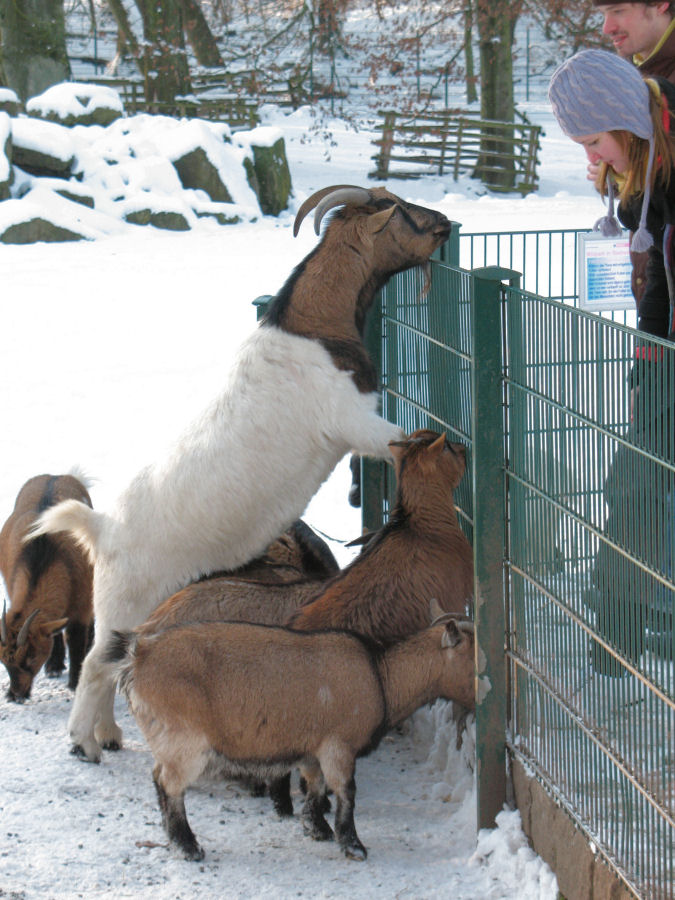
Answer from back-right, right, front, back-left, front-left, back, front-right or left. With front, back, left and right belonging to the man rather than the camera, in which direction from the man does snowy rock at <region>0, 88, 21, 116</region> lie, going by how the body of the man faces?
front-right

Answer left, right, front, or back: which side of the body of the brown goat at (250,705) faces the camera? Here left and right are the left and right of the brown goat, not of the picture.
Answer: right

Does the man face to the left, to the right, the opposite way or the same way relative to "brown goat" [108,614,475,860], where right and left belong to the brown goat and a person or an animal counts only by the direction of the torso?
the opposite way

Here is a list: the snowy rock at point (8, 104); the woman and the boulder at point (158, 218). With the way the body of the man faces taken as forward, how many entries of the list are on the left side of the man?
1

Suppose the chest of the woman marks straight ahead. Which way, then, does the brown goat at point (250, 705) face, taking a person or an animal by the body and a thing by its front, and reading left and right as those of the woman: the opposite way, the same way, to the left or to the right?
the opposite way

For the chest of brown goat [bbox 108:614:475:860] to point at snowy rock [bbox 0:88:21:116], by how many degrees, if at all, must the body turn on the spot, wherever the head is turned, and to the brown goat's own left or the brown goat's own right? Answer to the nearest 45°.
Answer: approximately 90° to the brown goat's own left

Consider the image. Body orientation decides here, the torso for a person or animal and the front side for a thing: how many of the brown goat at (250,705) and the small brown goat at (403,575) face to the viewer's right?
2

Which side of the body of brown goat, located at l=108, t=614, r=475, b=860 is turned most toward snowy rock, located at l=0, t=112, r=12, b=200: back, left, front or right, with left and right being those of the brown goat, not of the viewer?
left

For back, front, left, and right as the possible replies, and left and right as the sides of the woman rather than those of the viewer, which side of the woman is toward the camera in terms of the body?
left

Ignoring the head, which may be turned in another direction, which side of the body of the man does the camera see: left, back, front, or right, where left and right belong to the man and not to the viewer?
left

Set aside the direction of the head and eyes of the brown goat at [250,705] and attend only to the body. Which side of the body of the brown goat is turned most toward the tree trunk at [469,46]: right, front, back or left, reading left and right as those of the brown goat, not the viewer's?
left

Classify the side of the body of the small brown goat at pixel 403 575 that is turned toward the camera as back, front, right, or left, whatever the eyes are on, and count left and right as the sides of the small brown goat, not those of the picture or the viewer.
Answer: right

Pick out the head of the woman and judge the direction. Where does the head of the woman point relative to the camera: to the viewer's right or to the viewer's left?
to the viewer's left

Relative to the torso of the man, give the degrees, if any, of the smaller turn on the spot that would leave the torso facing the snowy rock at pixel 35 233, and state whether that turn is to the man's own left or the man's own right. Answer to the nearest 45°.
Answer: approximately 45° to the man's own right

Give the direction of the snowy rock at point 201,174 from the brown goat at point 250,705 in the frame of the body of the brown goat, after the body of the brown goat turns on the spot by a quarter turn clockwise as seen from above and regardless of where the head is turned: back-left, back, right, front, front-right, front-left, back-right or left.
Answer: back

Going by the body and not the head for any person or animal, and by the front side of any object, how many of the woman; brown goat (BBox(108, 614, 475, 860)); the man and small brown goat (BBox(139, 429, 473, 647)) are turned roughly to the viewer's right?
2
